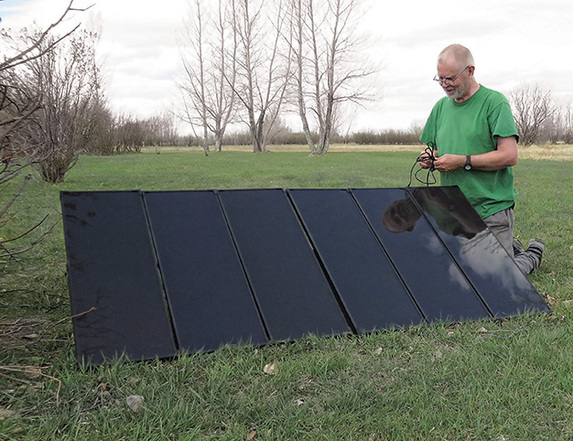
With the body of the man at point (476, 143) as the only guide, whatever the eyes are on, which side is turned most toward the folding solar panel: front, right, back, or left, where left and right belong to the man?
front

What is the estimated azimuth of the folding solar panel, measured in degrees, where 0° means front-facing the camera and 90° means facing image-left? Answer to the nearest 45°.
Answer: approximately 0°

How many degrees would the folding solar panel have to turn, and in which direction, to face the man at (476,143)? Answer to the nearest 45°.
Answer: approximately 135° to its left

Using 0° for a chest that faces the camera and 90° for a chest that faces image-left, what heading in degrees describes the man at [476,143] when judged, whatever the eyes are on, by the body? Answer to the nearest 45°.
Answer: approximately 45°

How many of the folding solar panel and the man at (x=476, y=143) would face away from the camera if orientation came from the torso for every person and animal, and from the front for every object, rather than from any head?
0
